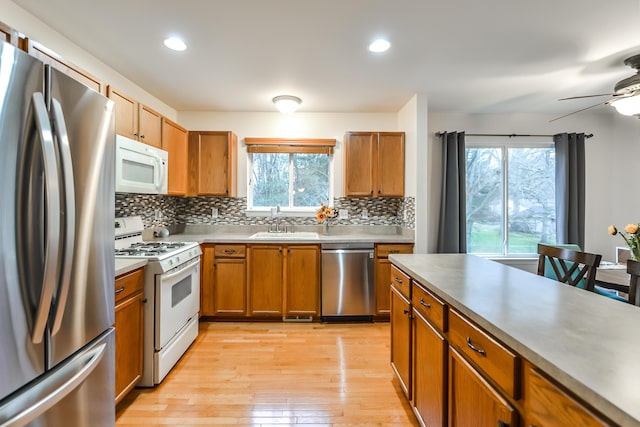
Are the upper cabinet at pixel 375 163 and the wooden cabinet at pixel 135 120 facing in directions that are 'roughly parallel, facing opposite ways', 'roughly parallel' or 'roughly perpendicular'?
roughly perpendicular

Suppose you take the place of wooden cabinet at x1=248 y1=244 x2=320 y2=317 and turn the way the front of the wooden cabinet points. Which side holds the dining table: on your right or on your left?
on your left

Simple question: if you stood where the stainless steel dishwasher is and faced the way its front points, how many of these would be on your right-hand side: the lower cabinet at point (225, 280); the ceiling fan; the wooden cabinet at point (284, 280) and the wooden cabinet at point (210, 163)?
3

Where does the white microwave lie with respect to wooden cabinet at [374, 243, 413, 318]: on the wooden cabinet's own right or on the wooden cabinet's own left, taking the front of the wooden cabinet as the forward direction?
on the wooden cabinet's own right

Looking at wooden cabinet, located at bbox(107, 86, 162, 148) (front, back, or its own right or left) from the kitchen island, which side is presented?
front

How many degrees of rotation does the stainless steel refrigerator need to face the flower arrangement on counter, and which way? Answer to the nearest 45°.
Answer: approximately 90° to its left

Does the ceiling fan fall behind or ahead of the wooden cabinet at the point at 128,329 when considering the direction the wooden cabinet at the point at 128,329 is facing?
ahead

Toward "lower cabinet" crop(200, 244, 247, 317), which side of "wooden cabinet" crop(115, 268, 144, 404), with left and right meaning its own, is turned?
left

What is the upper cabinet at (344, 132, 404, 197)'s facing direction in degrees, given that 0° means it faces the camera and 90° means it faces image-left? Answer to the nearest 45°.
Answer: approximately 0°

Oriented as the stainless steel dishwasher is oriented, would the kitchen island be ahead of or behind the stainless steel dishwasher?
ahead

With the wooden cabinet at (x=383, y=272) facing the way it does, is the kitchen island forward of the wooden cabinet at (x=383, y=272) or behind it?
forward

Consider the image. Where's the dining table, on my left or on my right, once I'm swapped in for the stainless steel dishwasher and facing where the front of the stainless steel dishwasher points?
on my left
